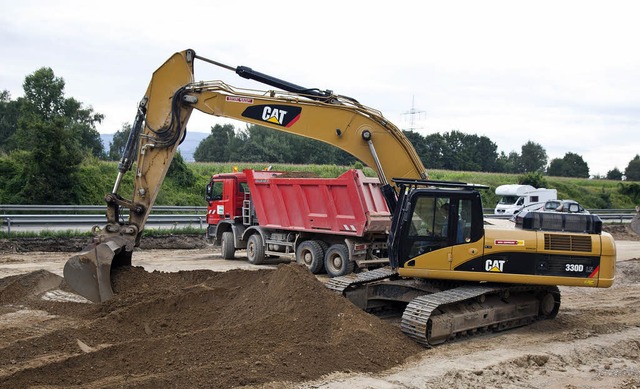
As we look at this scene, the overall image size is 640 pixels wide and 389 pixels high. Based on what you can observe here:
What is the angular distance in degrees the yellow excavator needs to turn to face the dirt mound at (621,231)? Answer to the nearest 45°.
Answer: approximately 135° to its right

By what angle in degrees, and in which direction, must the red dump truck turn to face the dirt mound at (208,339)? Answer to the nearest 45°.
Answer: approximately 135° to its left

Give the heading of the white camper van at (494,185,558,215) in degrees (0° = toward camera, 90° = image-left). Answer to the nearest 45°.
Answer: approximately 45°

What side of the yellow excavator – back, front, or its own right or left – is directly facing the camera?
left

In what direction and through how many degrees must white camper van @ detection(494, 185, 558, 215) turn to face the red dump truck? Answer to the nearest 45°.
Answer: approximately 45° to its left

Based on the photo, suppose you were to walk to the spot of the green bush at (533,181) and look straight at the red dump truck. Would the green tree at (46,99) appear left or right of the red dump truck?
right

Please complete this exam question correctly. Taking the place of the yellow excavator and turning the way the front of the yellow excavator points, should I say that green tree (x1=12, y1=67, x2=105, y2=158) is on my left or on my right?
on my right

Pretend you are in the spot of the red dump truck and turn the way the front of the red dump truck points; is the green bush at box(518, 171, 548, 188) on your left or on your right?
on your right

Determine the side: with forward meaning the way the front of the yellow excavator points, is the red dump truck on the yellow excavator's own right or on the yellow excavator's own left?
on the yellow excavator's own right

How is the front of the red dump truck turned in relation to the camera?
facing away from the viewer and to the left of the viewer
